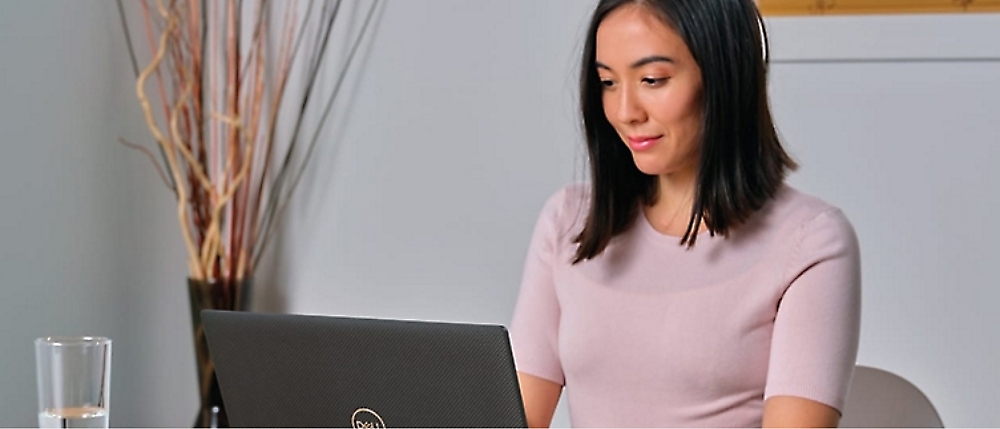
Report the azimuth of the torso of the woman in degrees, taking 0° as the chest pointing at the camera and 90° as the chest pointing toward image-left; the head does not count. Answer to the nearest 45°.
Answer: approximately 45°

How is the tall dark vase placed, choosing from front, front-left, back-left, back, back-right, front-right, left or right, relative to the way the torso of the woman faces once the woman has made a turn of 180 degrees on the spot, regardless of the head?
left

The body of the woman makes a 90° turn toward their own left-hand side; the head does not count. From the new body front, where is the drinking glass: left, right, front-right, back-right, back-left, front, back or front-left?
right
